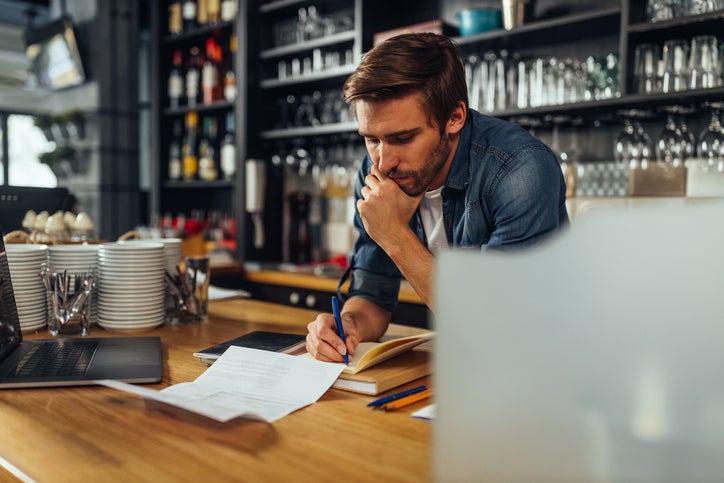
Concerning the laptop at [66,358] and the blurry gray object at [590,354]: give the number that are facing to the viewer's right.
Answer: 1

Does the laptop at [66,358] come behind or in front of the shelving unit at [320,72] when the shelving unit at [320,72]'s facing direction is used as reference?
in front

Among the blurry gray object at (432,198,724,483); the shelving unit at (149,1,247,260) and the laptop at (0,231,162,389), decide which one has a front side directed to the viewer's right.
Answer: the laptop at (0,231,162,389)

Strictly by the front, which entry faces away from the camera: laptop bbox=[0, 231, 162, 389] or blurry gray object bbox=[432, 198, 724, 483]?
blurry gray object bbox=[432, 198, 724, 483]

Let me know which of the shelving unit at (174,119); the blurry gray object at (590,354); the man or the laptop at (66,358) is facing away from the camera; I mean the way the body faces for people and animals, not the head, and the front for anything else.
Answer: the blurry gray object at (590,354)

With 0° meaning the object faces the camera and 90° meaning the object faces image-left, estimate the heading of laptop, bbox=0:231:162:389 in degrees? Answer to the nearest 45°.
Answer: approximately 270°

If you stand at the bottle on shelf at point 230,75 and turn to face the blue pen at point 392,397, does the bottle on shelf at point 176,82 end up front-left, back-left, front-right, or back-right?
back-right

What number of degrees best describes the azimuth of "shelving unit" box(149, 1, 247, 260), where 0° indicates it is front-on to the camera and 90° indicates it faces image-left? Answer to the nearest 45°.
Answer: approximately 45°

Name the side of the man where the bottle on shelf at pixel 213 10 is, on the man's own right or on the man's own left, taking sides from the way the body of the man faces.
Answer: on the man's own right

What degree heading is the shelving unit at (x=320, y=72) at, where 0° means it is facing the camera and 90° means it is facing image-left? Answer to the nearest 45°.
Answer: approximately 45°

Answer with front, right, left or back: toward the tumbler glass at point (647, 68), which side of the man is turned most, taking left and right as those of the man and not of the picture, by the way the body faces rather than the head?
back

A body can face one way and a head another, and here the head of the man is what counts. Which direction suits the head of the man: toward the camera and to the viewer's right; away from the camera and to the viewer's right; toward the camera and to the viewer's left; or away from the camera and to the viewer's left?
toward the camera and to the viewer's left
